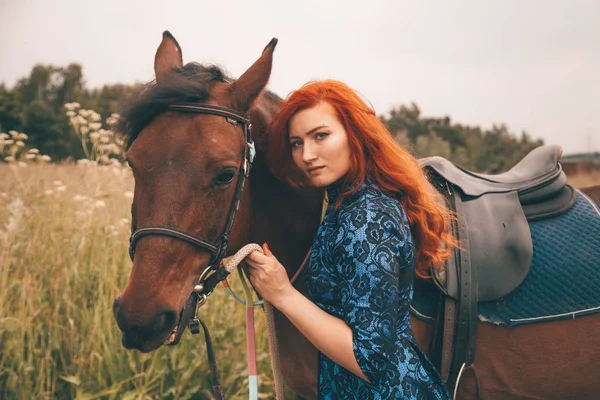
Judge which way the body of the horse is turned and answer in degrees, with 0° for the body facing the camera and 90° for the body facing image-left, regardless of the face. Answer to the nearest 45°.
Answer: approximately 45°

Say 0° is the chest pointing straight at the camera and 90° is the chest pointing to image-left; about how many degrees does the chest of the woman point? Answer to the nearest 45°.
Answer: approximately 90°
